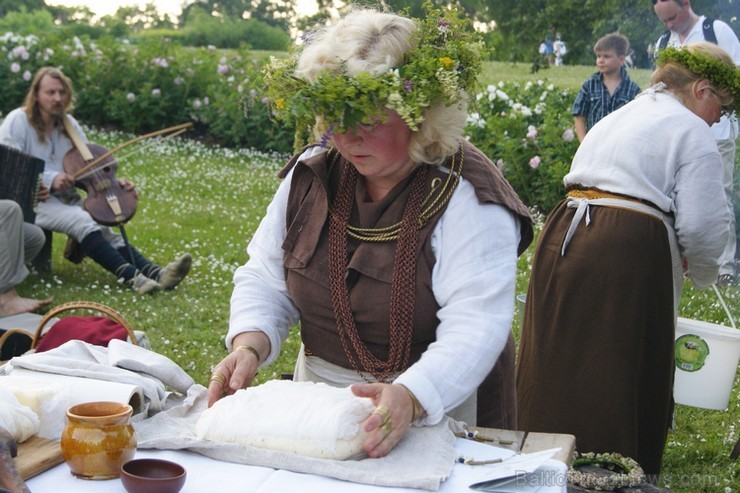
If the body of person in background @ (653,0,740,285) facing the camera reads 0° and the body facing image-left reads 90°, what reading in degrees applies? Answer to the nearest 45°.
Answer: approximately 45°

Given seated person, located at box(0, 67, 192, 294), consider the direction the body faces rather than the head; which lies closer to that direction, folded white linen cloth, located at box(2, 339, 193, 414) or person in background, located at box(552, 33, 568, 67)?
the folded white linen cloth

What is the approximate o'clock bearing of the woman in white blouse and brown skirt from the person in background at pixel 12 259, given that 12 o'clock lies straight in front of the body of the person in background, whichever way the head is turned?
The woman in white blouse and brown skirt is roughly at 2 o'clock from the person in background.

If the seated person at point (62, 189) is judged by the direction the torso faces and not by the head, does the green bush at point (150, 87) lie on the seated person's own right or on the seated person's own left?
on the seated person's own left

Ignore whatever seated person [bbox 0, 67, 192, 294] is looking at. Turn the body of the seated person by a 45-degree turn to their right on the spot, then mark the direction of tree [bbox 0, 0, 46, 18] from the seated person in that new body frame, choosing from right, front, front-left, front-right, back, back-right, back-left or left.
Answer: back

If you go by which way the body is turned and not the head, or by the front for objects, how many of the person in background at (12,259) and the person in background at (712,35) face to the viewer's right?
1

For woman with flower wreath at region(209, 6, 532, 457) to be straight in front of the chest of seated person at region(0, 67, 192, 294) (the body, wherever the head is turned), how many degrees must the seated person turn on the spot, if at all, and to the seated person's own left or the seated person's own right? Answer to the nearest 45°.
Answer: approximately 45° to the seated person's own right

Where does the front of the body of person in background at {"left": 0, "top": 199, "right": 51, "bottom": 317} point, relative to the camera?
to the viewer's right

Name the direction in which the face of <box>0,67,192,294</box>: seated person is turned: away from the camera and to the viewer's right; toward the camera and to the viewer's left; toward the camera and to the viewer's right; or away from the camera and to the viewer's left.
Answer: toward the camera and to the viewer's right

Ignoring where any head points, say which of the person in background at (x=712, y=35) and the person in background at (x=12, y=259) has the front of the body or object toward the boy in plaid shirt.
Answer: the person in background at (x=12, y=259)

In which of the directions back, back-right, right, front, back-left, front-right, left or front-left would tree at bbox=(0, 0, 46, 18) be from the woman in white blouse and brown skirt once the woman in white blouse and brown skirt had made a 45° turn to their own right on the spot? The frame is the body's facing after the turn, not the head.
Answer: back-left

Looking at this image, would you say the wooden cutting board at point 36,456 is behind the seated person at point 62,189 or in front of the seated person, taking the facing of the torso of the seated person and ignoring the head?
in front

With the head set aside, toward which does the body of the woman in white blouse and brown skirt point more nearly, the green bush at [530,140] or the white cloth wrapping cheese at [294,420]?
the green bush

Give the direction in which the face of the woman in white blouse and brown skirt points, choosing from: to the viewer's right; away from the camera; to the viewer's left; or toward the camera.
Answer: to the viewer's right

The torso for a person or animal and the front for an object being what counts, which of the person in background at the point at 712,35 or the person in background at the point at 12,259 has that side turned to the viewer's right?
the person in background at the point at 12,259

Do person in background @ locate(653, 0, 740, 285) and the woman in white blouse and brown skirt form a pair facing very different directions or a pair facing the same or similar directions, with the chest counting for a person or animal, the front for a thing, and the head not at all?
very different directions

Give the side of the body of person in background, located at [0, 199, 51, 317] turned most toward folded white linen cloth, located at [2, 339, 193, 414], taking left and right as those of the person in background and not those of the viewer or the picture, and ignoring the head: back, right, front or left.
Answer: right

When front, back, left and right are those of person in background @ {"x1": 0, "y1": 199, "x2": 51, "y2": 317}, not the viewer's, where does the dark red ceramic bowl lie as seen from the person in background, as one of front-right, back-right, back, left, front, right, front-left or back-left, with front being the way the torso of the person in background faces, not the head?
right
